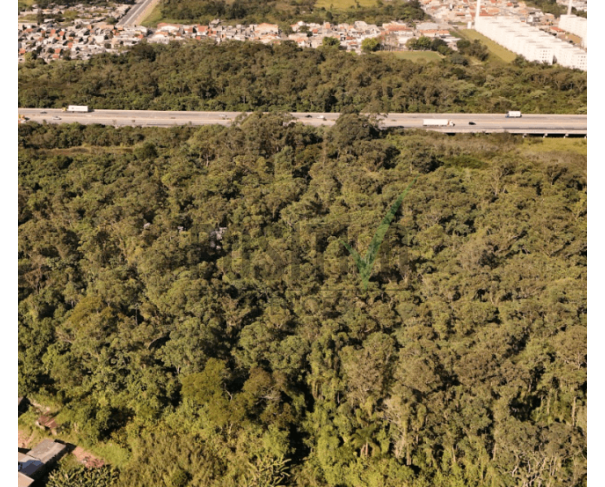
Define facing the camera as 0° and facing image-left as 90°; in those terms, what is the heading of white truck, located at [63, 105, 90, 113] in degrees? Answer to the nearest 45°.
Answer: approximately 90°

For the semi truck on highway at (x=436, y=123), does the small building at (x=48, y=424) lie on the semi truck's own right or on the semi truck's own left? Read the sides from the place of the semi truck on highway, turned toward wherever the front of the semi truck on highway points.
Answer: on the semi truck's own right

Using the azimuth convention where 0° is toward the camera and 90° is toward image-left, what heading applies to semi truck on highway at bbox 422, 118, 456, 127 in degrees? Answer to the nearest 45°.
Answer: approximately 270°

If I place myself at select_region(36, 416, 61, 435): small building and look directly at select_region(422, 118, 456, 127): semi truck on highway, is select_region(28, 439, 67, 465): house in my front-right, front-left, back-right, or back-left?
back-right

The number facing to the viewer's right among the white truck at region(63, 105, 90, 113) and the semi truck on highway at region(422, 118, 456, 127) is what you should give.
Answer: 1

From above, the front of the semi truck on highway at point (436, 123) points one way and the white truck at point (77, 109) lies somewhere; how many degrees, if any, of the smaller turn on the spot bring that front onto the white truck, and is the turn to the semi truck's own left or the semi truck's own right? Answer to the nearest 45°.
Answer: approximately 180°

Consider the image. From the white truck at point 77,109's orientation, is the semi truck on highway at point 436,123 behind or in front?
behind

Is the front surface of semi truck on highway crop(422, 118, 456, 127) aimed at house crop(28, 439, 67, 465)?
no

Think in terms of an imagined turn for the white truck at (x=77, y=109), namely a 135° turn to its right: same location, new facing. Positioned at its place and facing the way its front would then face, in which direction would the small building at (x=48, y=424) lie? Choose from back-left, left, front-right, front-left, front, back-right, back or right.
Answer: back-right

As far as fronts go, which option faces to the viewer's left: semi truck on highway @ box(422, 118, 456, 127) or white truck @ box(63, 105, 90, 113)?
the white truck

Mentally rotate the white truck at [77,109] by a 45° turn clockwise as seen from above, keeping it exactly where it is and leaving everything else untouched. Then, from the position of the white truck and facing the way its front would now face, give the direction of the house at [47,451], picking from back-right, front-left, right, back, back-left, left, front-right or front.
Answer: back-left
